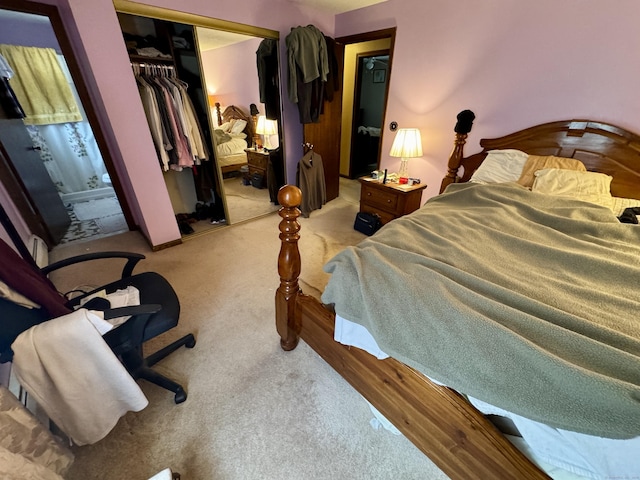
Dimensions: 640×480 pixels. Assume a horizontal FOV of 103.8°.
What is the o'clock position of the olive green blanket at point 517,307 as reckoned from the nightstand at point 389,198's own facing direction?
The olive green blanket is roughly at 10 o'clock from the nightstand.

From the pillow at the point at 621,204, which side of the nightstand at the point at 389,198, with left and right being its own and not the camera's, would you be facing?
left

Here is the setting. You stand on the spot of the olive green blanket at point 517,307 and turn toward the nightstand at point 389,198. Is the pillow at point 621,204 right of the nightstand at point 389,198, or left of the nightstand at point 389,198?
right

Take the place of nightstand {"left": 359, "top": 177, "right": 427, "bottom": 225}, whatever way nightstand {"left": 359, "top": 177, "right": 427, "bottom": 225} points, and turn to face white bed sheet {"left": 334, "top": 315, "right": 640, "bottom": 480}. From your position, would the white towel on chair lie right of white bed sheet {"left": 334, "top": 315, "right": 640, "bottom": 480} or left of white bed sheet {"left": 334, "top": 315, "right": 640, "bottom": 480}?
right

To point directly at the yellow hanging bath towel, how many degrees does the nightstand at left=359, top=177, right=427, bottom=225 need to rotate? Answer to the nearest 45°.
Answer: approximately 45° to its right

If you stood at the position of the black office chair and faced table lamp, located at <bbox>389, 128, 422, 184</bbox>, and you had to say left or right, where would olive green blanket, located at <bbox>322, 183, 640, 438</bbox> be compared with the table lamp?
right

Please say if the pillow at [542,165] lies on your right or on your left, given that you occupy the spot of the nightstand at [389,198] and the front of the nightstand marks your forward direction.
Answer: on your left

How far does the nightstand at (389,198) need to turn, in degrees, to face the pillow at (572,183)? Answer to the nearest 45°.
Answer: approximately 135° to its left

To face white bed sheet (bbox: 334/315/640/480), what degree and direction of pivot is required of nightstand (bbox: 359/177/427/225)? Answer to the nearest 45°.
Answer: approximately 45° to its left

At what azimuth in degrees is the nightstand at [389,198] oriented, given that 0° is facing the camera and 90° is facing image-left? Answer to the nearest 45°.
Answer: approximately 45°
